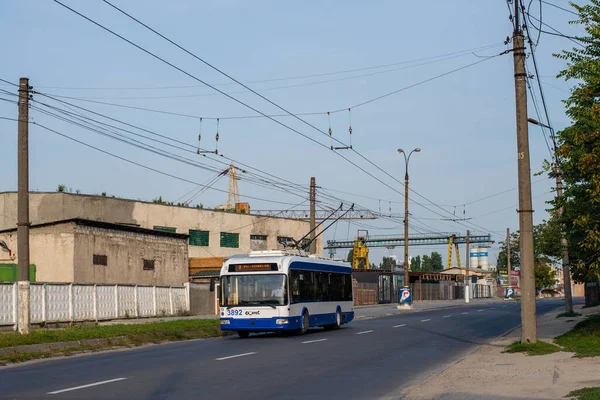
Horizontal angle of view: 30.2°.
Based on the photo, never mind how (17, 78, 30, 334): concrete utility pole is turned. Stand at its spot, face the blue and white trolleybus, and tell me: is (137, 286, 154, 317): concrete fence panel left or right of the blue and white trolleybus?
left

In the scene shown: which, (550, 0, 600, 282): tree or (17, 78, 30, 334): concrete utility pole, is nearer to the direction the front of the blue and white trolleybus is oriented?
the concrete utility pole

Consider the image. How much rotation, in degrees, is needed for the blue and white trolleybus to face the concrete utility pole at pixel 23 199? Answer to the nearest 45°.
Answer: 0° — it already faces it

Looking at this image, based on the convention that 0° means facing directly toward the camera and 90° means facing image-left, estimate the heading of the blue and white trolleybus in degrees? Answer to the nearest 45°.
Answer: approximately 45°

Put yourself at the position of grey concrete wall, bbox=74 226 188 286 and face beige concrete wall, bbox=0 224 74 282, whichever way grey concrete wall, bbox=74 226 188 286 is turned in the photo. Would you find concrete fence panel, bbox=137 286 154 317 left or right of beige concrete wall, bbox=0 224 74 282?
left

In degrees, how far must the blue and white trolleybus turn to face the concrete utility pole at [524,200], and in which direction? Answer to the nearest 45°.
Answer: approximately 90° to its left

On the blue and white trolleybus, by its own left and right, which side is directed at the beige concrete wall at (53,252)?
right

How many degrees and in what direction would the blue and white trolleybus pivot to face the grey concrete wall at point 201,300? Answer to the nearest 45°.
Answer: approximately 135° to its right
